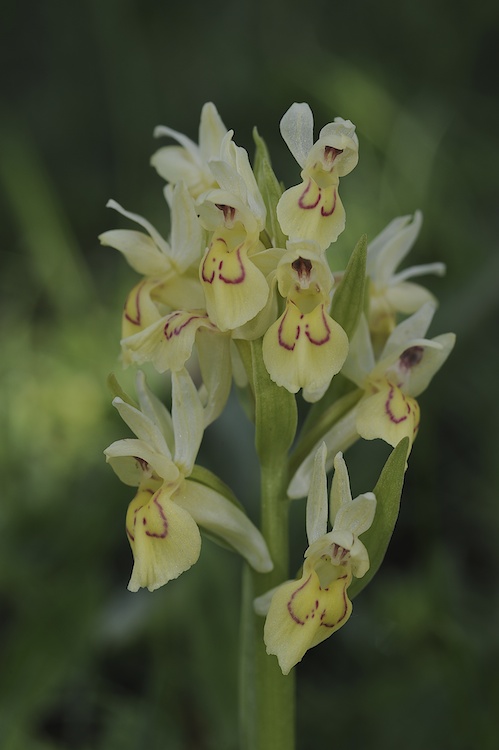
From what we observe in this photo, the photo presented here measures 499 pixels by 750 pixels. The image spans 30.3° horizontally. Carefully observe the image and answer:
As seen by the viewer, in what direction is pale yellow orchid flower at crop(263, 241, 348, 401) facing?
toward the camera

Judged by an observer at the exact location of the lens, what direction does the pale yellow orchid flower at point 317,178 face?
facing the viewer

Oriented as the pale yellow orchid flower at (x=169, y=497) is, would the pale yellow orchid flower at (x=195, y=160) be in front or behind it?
behind

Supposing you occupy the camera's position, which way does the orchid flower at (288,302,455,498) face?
facing the viewer and to the right of the viewer

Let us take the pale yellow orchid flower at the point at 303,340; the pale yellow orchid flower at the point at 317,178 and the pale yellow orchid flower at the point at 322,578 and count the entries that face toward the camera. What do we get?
3

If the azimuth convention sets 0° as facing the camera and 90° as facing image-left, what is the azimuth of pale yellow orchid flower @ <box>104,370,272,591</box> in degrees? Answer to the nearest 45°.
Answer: approximately 45°

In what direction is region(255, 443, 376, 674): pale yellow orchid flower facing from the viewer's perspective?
toward the camera

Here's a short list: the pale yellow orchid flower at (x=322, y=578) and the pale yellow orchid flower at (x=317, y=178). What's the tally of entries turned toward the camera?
2
